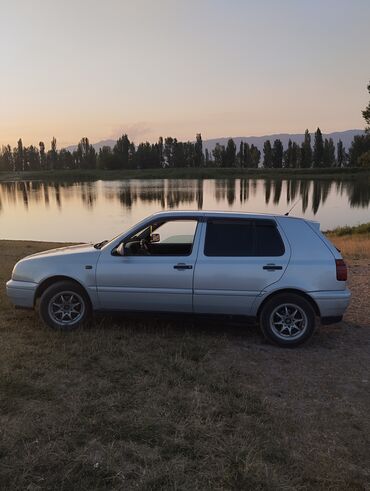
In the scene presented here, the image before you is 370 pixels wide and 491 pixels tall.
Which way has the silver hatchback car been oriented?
to the viewer's left
